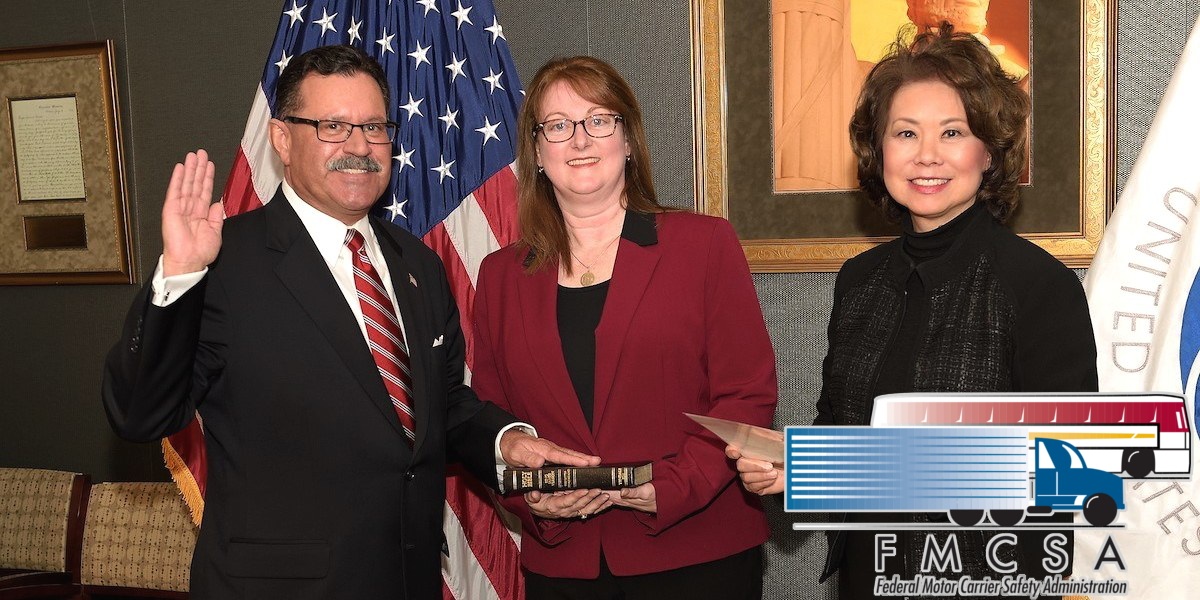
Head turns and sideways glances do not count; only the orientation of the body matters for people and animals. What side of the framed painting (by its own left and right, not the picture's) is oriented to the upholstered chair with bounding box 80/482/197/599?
right

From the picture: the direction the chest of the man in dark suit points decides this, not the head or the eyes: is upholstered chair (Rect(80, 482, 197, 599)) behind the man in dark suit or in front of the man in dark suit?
behind

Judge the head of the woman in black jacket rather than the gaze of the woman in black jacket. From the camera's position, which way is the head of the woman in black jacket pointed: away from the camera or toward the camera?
toward the camera

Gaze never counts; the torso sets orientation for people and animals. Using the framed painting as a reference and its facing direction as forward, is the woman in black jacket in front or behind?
in front

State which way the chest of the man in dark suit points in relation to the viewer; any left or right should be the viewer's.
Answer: facing the viewer and to the right of the viewer

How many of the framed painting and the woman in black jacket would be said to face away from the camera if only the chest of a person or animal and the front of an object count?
0

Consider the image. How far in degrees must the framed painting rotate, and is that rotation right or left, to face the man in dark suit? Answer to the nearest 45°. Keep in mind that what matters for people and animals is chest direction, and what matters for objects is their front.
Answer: approximately 45° to its right

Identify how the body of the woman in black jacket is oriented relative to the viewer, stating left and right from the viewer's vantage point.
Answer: facing the viewer and to the left of the viewer

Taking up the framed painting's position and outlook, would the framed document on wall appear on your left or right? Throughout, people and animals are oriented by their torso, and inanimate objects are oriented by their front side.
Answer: on your right

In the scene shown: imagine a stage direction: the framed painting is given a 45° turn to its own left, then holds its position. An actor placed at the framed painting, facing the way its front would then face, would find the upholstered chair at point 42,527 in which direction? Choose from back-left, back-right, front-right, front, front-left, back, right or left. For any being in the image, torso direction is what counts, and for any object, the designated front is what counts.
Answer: back-right

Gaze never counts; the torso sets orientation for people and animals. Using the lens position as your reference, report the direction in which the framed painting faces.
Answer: facing the viewer

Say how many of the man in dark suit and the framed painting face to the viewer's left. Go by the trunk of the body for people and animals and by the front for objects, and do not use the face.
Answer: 0

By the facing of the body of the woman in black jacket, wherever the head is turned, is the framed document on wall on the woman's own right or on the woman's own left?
on the woman's own right
